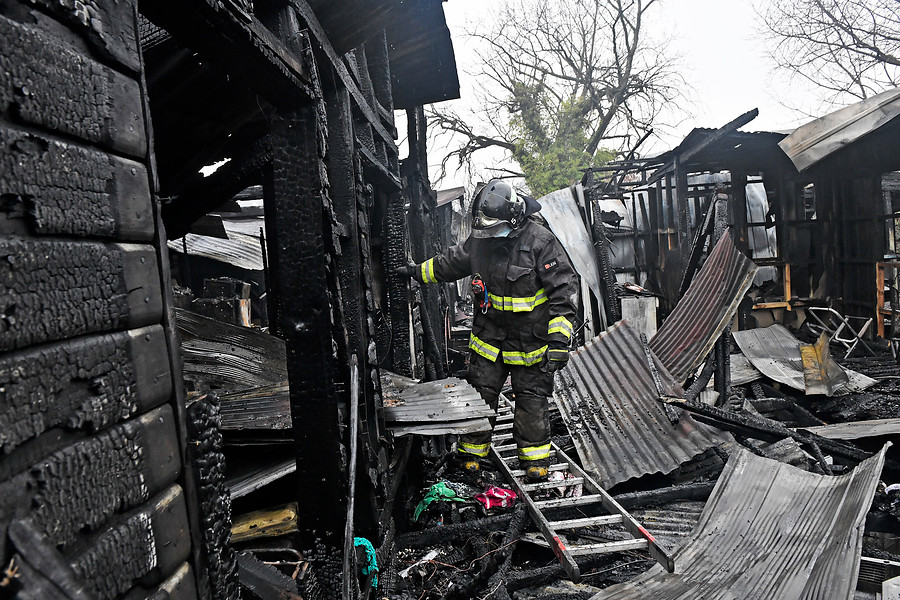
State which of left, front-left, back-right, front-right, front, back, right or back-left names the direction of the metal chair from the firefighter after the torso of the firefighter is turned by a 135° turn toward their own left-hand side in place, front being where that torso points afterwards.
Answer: front-left

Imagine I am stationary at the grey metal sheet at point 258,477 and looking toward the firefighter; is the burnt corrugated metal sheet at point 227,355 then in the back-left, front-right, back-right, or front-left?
front-left

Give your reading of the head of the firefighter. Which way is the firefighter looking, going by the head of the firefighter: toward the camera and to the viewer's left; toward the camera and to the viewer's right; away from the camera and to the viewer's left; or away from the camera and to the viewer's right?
toward the camera and to the viewer's left

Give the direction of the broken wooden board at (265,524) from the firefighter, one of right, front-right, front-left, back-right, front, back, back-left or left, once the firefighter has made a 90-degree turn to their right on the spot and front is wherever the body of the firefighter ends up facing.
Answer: left

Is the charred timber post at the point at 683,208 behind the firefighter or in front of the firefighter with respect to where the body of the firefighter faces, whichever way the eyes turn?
behind

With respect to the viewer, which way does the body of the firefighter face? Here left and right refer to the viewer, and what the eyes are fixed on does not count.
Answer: facing the viewer and to the left of the viewer

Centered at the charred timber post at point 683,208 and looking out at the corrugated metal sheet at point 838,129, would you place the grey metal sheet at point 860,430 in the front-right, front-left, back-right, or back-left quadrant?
front-right

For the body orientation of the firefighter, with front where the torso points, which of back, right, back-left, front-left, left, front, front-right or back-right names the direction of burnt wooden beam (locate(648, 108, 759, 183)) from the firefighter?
back

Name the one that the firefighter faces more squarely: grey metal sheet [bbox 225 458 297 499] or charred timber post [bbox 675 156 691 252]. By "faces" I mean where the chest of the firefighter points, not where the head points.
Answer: the grey metal sheet

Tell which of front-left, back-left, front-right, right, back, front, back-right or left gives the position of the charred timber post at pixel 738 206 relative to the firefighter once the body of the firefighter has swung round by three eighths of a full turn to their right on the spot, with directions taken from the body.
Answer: front-right

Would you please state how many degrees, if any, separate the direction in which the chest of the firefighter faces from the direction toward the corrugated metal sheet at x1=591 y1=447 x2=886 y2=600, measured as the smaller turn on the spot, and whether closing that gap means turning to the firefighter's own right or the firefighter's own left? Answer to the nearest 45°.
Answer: approximately 90° to the firefighter's own left

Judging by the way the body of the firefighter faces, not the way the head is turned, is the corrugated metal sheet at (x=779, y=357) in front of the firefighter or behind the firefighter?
behind

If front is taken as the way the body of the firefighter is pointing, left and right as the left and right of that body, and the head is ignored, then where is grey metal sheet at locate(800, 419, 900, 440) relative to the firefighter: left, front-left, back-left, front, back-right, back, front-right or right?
back-left

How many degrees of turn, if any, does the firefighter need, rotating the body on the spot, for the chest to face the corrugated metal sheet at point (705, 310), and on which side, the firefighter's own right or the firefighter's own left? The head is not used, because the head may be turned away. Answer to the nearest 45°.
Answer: approximately 180°
